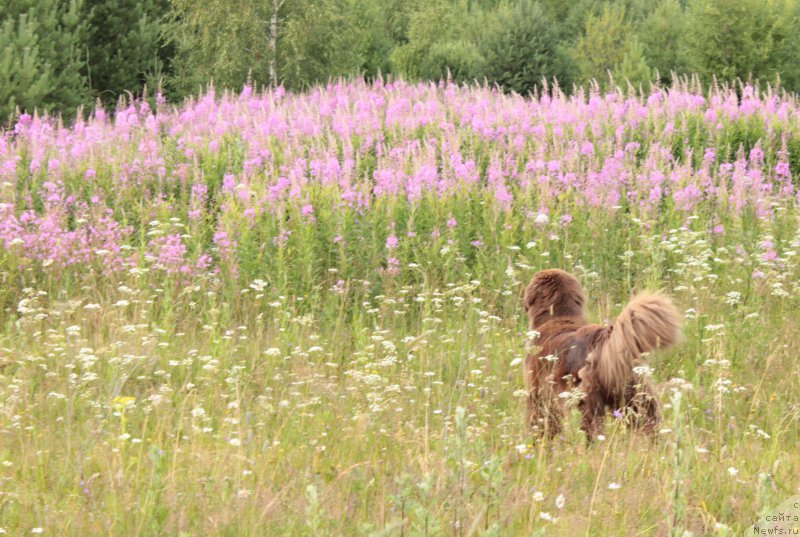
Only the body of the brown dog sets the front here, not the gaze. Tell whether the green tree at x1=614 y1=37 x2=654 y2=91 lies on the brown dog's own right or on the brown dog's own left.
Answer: on the brown dog's own right

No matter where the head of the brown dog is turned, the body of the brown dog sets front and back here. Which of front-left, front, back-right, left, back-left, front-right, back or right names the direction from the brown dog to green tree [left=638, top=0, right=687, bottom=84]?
front-right

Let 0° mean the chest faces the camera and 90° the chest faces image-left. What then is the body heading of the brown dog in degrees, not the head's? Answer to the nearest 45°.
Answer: approximately 135°

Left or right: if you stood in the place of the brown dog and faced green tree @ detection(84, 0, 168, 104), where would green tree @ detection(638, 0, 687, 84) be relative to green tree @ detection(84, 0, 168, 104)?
right

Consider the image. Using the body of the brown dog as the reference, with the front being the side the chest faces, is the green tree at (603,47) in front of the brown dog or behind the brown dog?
in front

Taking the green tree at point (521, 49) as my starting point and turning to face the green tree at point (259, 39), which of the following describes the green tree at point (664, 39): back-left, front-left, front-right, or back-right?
back-right

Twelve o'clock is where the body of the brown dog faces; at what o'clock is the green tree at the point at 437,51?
The green tree is roughly at 1 o'clock from the brown dog.

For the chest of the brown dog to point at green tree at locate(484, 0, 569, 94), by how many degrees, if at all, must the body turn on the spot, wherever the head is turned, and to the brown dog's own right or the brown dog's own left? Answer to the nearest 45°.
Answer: approximately 45° to the brown dog's own right

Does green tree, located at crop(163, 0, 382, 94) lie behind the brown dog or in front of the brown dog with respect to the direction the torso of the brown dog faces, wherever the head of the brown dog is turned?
in front

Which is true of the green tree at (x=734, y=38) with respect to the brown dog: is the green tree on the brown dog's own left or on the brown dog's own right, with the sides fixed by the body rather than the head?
on the brown dog's own right
